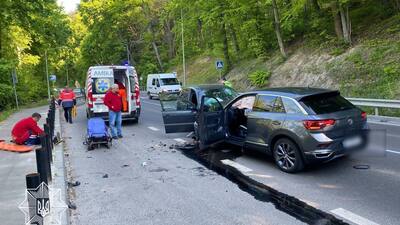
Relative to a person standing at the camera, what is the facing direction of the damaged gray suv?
facing away from the viewer and to the left of the viewer

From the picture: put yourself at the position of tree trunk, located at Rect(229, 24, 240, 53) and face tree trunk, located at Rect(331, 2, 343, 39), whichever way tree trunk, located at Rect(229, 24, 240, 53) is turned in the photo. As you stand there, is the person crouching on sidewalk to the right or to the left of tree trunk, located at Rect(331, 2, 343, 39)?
right

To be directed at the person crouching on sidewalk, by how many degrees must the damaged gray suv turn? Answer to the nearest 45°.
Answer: approximately 45° to its left

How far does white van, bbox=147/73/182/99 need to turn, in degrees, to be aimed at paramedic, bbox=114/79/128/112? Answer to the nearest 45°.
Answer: approximately 45° to its right

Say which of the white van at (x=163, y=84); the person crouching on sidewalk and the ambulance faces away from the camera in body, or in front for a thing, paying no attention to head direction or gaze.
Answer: the ambulance

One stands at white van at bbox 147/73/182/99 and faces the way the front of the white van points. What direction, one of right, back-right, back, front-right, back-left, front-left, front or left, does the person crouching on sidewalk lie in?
front-right

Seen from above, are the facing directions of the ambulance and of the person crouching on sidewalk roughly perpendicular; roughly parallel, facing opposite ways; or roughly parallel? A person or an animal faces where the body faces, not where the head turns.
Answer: roughly perpendicular

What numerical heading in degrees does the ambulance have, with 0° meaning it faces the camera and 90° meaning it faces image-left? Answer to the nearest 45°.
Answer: approximately 180°

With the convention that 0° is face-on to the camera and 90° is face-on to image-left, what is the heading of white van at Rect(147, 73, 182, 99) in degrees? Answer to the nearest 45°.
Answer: approximately 315°

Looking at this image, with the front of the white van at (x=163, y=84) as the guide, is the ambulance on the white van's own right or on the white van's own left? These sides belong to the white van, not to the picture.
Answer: on the white van's own right
